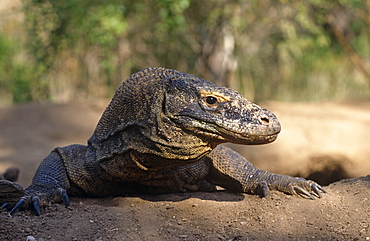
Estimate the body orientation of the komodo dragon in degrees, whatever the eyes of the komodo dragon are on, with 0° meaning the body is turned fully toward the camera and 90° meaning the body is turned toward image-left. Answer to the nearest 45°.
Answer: approximately 315°
